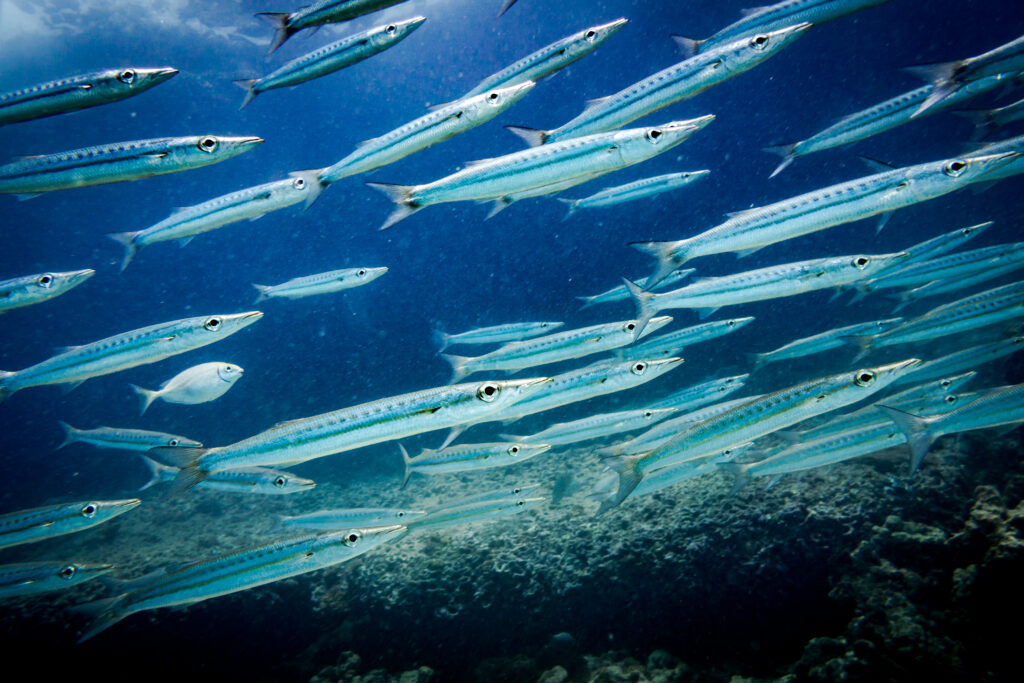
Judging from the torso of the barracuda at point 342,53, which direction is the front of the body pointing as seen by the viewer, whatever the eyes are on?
to the viewer's right

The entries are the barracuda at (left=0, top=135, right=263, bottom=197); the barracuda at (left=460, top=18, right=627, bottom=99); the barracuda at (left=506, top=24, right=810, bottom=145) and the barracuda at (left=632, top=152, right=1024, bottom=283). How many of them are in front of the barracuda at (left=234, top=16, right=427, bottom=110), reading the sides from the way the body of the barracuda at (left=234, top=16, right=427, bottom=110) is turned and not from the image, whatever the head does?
3

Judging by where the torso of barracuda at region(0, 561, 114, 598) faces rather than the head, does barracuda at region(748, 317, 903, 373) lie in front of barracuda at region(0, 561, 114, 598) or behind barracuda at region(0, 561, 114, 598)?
in front

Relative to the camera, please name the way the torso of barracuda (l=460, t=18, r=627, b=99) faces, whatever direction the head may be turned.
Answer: to the viewer's right

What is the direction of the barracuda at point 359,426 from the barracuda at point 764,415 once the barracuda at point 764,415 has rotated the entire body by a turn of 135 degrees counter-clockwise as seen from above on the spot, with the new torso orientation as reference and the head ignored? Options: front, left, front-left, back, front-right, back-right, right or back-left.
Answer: left

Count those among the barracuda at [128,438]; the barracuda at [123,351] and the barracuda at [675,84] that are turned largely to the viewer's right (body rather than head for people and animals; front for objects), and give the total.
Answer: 3

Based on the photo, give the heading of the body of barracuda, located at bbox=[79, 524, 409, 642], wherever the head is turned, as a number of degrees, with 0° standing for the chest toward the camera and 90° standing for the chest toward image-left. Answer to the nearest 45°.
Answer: approximately 270°

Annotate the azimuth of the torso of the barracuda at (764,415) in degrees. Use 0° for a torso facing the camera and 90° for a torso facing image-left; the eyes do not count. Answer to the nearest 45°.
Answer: approximately 270°

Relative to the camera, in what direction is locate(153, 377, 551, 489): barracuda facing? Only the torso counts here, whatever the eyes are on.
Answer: to the viewer's right

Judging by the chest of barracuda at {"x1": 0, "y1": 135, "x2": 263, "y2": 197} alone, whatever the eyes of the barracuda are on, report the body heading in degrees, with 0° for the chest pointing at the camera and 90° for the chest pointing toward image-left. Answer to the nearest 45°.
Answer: approximately 270°

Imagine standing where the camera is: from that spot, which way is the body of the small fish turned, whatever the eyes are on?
to the viewer's right
